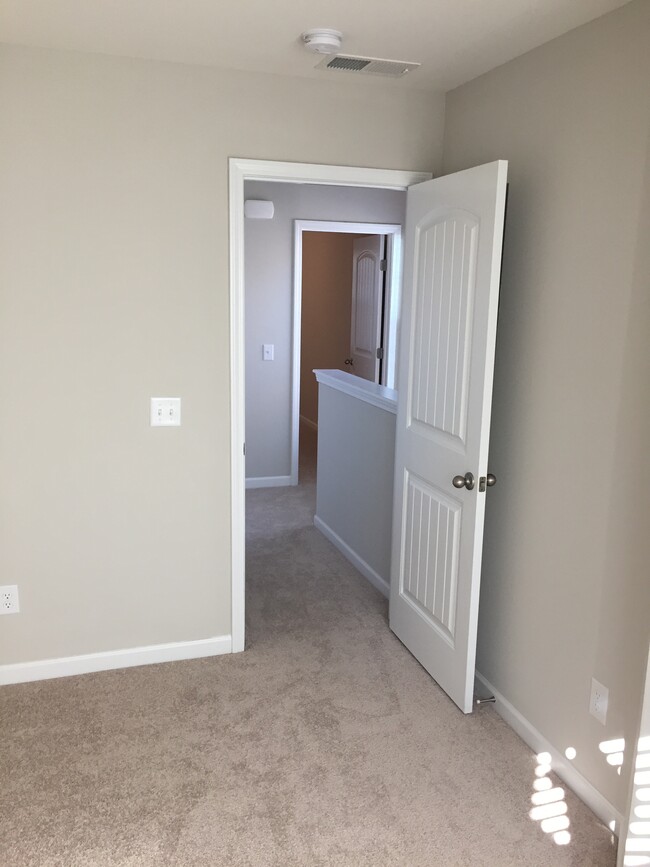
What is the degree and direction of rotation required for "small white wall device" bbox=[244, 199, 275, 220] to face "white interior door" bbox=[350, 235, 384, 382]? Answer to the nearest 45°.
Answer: approximately 135° to its left

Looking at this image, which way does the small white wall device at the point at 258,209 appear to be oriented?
toward the camera

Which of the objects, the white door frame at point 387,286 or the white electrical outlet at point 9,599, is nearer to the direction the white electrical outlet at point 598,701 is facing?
the white electrical outlet

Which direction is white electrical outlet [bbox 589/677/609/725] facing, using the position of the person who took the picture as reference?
facing the viewer and to the left of the viewer

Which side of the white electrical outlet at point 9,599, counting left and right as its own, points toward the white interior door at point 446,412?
left

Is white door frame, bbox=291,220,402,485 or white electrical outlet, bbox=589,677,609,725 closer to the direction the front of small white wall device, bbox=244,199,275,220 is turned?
the white electrical outlet

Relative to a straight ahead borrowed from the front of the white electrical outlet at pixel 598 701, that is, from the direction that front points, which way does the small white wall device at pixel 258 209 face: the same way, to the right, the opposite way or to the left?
to the left

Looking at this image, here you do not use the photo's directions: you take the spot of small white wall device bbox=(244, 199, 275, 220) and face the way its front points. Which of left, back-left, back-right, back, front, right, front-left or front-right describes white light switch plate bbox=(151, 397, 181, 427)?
front

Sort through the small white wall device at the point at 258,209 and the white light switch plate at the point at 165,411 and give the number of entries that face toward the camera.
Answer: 2

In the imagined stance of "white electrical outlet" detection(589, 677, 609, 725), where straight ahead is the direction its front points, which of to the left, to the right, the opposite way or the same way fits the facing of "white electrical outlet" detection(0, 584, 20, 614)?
to the left

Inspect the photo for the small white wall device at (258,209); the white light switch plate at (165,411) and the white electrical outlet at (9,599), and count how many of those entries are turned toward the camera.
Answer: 3

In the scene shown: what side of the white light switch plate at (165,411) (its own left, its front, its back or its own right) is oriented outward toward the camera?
front
